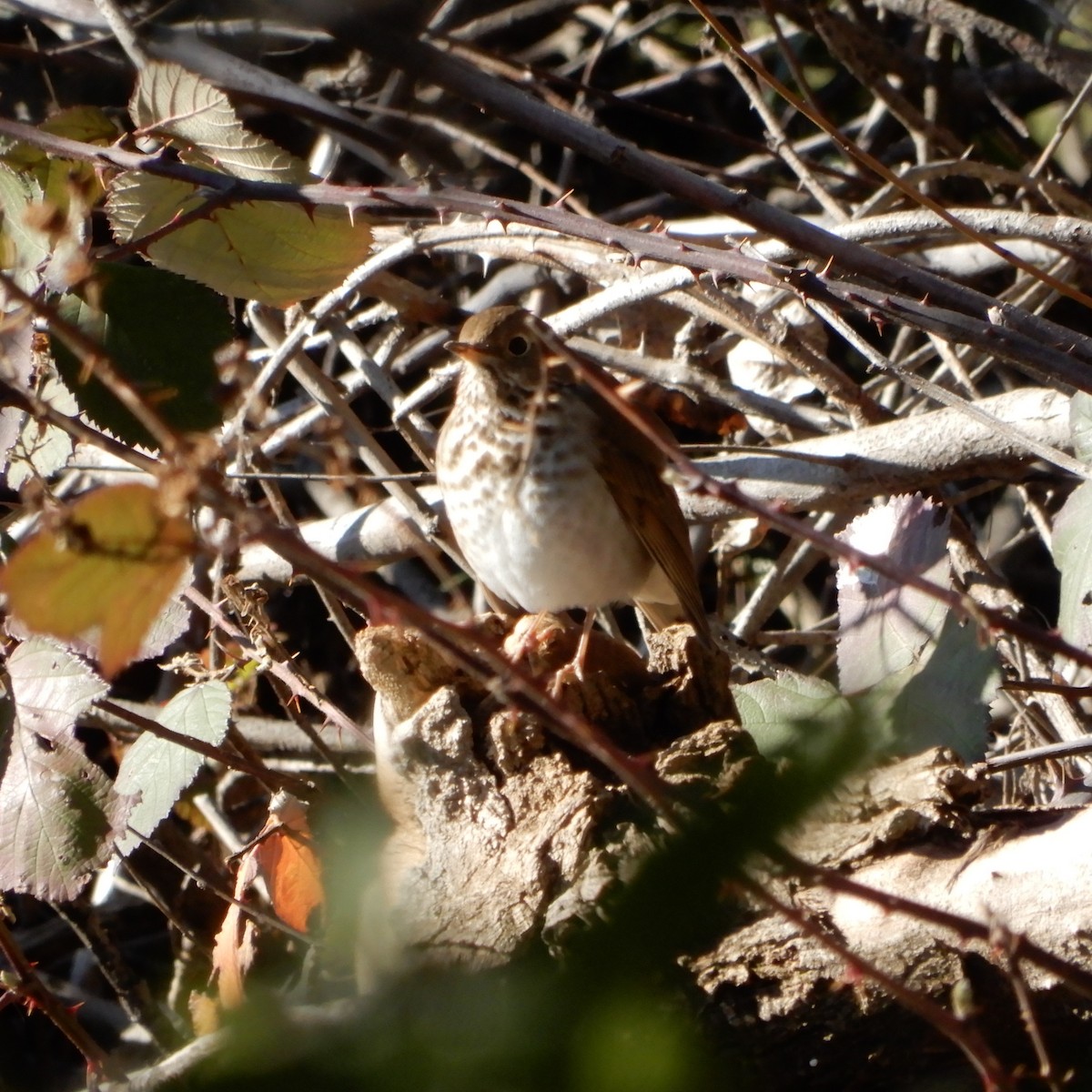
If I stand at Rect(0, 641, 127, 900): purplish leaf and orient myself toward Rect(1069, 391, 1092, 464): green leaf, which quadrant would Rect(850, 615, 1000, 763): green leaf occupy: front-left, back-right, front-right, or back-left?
front-right

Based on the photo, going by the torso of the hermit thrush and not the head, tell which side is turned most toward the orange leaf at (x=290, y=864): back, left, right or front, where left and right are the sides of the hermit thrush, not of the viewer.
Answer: front

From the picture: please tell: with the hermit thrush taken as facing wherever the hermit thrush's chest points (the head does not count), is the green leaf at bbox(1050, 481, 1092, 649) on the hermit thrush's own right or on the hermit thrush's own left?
on the hermit thrush's own left

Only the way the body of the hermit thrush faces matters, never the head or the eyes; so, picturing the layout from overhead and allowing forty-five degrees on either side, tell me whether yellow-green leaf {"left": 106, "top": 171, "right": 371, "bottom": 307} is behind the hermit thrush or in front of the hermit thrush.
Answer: in front

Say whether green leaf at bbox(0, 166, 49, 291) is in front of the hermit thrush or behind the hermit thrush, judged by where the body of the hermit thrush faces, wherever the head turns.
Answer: in front

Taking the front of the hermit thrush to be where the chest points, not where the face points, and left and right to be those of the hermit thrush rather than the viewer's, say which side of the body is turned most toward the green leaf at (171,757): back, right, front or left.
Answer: front

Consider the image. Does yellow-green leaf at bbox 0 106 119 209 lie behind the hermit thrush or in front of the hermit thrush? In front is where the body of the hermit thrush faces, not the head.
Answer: in front
